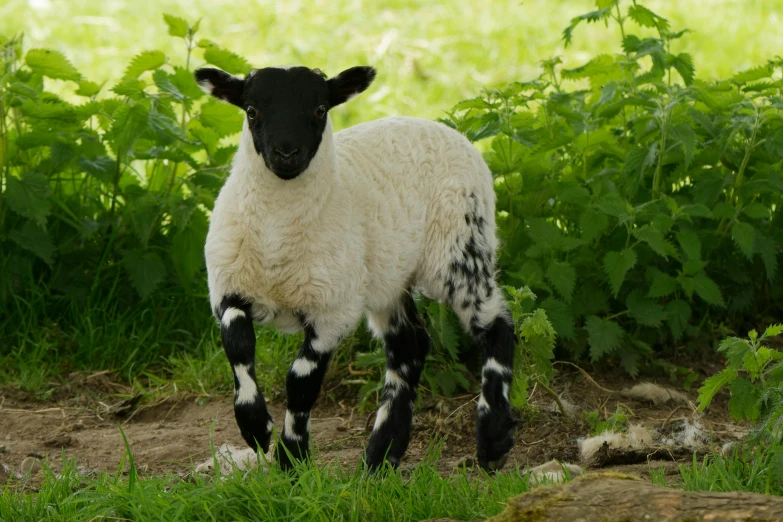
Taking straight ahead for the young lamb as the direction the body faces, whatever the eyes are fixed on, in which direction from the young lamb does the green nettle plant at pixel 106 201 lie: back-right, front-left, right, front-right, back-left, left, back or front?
right

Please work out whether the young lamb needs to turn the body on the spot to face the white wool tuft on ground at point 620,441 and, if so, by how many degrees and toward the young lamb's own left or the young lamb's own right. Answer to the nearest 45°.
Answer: approximately 135° to the young lamb's own left

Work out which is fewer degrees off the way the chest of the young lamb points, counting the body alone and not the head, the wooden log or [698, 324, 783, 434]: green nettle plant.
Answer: the wooden log

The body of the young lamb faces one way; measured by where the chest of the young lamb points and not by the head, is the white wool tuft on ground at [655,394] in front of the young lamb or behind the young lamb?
behind

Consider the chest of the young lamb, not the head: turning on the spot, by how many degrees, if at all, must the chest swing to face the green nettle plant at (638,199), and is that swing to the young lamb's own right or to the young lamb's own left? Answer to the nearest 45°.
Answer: approximately 180°

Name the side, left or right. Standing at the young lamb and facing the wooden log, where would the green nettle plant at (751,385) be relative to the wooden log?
left

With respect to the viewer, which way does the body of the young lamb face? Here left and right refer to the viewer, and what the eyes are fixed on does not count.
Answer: facing the viewer and to the left of the viewer

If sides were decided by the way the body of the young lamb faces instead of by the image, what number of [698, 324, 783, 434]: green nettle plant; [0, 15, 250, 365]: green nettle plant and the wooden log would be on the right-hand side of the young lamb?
1

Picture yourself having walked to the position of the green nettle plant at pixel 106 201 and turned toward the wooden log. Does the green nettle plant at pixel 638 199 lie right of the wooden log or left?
left

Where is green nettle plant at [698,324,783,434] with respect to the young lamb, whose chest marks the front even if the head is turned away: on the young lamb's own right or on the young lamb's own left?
on the young lamb's own left

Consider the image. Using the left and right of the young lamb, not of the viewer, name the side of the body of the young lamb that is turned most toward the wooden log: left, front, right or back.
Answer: left
